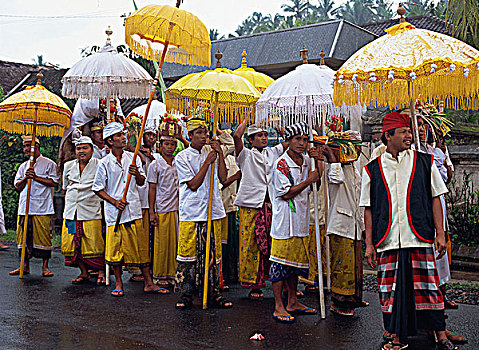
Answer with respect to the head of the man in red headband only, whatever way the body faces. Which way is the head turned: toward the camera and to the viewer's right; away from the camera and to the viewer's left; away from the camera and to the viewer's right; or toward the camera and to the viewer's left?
toward the camera and to the viewer's right

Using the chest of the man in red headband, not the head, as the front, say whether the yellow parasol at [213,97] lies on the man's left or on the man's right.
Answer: on the man's right

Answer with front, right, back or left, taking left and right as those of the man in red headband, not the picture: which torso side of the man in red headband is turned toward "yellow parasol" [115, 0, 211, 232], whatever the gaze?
right

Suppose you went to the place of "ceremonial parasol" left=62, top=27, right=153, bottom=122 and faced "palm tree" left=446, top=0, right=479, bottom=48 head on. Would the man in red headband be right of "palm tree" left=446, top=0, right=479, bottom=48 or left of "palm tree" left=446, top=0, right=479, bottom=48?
right

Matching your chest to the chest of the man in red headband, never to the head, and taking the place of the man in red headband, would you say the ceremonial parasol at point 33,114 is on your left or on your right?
on your right

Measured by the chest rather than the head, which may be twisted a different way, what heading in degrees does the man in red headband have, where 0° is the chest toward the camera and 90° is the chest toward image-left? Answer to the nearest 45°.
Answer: approximately 0°

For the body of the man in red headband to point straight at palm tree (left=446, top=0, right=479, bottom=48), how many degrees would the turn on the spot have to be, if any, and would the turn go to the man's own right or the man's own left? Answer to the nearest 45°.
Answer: approximately 180°

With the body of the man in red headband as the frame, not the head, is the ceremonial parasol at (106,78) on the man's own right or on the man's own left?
on the man's own right
